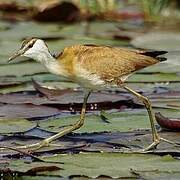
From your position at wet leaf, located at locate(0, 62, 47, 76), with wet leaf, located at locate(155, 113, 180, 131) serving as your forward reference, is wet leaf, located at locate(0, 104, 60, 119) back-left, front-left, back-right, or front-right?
front-right

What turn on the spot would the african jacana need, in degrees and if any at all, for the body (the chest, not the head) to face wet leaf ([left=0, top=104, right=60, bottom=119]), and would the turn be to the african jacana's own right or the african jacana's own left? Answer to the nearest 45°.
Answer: approximately 45° to the african jacana's own right

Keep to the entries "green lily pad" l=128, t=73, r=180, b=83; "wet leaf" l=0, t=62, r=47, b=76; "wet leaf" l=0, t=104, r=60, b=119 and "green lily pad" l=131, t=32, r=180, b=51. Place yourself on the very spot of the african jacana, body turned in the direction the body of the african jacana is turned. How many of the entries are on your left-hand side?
0

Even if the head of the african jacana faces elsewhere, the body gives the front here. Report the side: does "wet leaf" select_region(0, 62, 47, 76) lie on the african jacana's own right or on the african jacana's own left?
on the african jacana's own right

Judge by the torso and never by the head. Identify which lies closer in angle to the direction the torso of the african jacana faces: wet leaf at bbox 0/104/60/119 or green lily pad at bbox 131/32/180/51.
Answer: the wet leaf

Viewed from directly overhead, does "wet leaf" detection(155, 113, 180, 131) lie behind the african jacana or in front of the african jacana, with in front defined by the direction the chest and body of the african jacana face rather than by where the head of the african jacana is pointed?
behind

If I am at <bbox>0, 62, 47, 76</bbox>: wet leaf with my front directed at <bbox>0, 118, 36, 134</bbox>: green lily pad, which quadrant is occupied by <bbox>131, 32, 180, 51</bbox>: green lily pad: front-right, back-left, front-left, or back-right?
back-left

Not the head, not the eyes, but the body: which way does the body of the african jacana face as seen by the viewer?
to the viewer's left

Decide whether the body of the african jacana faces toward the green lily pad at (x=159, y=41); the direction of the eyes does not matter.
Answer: no

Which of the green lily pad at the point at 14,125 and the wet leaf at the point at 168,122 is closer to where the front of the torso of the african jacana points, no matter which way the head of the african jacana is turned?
the green lily pad

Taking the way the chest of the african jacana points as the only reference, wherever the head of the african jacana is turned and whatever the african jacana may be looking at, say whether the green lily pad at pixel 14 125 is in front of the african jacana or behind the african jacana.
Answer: in front

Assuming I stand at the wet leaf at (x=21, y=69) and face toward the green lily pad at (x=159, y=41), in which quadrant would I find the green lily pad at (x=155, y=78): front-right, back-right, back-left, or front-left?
front-right
